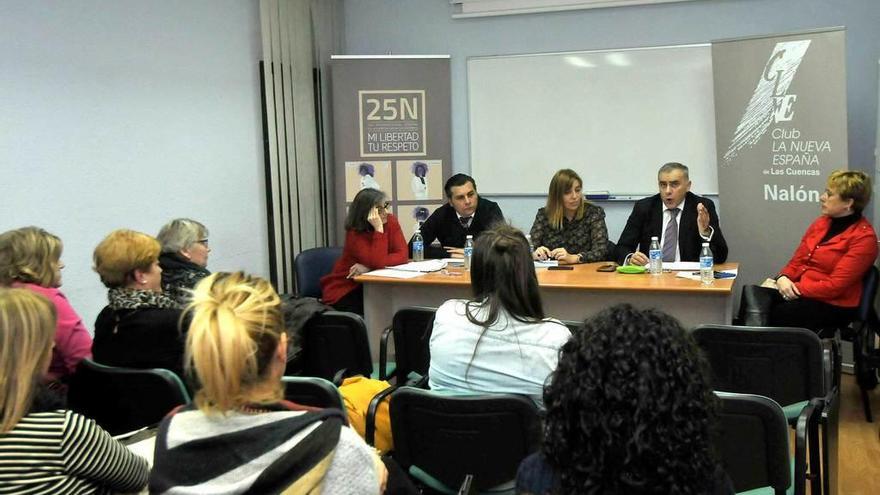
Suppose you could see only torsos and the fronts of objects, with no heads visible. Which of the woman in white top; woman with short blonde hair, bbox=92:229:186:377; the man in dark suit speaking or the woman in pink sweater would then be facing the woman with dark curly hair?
the man in dark suit speaking

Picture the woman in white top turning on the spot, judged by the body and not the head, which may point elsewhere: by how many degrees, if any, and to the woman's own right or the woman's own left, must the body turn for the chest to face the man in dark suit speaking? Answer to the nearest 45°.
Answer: approximately 45° to the woman's own right

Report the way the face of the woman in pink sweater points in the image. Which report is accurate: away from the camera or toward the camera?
away from the camera

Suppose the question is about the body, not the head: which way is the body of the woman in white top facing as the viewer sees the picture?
away from the camera

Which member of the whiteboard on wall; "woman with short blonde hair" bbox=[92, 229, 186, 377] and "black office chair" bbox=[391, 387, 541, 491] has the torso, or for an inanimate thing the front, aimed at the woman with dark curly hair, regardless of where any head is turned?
the whiteboard on wall

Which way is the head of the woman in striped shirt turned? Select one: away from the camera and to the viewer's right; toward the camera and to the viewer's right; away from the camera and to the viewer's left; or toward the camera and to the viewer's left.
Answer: away from the camera and to the viewer's right

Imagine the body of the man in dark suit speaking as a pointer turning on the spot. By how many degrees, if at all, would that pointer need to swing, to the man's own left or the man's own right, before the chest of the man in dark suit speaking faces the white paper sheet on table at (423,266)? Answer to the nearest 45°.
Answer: approximately 90° to the man's own right

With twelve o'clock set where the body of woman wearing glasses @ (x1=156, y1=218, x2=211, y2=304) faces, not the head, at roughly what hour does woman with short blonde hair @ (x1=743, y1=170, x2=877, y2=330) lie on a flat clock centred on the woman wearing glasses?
The woman with short blonde hair is roughly at 12 o'clock from the woman wearing glasses.

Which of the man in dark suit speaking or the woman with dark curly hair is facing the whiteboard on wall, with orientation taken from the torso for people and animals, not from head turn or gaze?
the woman with dark curly hair

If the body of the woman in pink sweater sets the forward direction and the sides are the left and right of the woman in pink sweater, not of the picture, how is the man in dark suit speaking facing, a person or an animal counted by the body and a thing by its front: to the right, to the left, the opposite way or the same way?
the opposite way

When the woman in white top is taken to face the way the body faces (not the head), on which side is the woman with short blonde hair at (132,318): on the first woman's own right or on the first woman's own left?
on the first woman's own left

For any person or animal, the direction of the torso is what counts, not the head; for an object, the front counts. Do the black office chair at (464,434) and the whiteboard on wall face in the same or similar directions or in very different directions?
very different directions

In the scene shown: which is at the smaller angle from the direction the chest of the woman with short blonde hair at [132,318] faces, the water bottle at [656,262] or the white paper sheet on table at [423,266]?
the white paper sheet on table

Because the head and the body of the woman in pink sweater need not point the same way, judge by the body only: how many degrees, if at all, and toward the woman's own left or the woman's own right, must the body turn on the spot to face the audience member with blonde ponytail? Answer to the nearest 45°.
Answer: approximately 135° to the woman's own right

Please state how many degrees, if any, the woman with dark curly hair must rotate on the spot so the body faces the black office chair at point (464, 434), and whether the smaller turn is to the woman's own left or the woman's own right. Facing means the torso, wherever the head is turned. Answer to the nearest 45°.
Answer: approximately 45° to the woman's own left

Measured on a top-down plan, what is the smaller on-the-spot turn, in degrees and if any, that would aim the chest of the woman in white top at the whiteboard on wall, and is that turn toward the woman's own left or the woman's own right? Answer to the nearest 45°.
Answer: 0° — they already face it

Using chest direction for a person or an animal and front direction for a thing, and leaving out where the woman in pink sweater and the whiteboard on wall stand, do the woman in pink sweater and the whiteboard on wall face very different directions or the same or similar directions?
very different directions

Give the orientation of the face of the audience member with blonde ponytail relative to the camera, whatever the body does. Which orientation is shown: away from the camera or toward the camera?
away from the camera

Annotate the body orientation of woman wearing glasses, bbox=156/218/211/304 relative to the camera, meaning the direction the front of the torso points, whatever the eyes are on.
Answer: to the viewer's right
